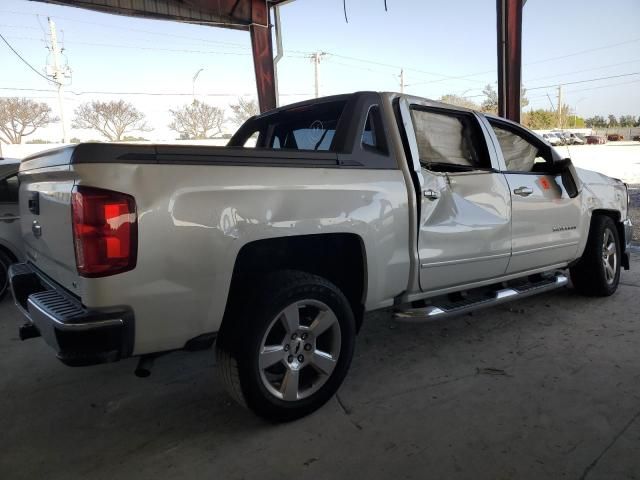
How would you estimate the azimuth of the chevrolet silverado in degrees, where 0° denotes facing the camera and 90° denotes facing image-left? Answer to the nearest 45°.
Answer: approximately 225°

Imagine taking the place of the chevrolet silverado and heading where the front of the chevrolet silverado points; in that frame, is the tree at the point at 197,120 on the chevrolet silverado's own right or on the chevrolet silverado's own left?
on the chevrolet silverado's own left

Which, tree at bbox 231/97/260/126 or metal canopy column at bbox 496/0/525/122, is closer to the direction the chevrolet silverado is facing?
the metal canopy column

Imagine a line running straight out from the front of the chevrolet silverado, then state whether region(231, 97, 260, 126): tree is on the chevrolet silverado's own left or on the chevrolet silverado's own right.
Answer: on the chevrolet silverado's own left

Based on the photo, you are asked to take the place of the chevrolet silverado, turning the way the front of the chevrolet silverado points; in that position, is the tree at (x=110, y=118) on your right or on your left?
on your left

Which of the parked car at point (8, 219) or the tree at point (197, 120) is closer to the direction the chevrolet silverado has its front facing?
the tree

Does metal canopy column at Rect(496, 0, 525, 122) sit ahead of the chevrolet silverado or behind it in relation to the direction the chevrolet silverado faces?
ahead

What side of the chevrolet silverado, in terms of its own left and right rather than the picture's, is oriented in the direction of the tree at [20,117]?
left
